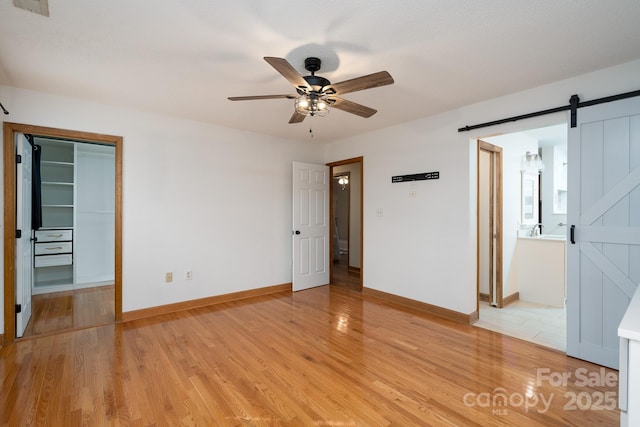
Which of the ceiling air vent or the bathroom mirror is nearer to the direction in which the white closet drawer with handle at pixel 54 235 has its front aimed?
the ceiling air vent

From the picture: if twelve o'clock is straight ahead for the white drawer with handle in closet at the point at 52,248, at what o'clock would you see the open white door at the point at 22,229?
The open white door is roughly at 12 o'clock from the white drawer with handle in closet.

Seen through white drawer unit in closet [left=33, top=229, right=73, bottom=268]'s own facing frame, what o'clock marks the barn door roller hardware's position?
The barn door roller hardware is roughly at 11 o'clock from the white drawer unit in closet.

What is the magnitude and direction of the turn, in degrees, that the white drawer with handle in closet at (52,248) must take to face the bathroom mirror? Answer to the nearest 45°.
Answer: approximately 45° to its left

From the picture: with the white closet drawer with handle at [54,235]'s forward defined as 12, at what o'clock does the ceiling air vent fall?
The ceiling air vent is roughly at 12 o'clock from the white closet drawer with handle.

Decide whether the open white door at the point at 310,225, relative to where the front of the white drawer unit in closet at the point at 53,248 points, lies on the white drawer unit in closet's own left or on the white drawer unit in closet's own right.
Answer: on the white drawer unit in closet's own left

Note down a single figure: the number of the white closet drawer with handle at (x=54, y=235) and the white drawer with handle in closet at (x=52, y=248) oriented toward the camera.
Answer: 2

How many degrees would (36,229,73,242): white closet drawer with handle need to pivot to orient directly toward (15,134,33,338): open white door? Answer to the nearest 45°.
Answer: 0° — it already faces it

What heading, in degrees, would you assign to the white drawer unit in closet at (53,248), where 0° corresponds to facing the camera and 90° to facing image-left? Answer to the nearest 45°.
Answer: approximately 0°
